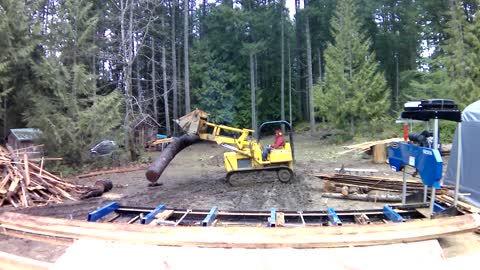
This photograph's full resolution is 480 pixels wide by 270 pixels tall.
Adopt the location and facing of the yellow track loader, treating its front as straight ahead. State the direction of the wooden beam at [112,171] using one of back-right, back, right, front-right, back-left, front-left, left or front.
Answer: front-right

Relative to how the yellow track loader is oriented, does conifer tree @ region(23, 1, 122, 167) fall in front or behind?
in front

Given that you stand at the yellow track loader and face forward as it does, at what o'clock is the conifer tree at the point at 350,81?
The conifer tree is roughly at 4 o'clock from the yellow track loader.

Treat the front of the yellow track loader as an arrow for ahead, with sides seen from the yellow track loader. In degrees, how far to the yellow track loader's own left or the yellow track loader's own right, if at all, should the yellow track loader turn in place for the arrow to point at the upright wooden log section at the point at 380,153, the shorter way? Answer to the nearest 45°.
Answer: approximately 135° to the yellow track loader's own right

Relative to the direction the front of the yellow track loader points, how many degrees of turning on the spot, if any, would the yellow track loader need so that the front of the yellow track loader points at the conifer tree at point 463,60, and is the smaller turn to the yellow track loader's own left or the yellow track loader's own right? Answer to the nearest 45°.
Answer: approximately 135° to the yellow track loader's own right

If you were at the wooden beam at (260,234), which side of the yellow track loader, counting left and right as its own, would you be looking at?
left

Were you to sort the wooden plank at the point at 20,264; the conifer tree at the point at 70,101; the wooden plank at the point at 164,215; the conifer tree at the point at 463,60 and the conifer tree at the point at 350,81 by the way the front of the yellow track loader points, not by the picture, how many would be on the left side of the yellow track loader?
2

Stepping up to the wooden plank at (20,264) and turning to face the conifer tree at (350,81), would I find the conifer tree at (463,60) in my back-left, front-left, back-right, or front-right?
front-right

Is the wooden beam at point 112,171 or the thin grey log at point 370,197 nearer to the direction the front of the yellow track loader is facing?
the wooden beam

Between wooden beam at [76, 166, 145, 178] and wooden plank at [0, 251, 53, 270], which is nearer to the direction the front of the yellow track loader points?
the wooden beam

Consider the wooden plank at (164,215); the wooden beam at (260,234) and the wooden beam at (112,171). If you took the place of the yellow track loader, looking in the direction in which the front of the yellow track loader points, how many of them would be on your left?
2

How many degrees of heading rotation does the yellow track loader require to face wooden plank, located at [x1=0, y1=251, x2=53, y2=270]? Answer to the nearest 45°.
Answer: approximately 90° to its left

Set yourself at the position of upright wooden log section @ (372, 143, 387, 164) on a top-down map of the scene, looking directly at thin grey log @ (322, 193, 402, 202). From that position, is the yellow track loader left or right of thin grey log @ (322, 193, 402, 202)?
right

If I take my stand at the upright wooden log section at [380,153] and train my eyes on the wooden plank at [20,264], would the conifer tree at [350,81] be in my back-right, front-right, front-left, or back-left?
back-right

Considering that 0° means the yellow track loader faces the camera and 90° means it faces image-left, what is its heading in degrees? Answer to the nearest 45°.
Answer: approximately 90°

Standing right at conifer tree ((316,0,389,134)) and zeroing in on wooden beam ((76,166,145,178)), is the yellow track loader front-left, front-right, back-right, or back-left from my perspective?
front-left

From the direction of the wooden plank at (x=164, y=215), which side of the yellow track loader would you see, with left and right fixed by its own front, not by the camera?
left

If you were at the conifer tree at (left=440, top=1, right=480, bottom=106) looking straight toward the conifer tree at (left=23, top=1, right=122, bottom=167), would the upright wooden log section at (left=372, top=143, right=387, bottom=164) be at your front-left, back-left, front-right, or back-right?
front-left
